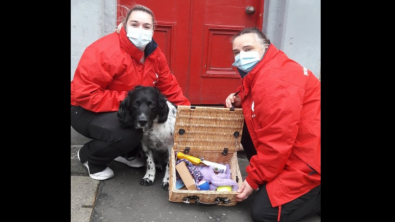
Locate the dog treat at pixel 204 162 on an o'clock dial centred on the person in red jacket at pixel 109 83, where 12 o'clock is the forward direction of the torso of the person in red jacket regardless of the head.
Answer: The dog treat is roughly at 11 o'clock from the person in red jacket.

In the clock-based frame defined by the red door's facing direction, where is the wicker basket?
The wicker basket is roughly at 12 o'clock from the red door.

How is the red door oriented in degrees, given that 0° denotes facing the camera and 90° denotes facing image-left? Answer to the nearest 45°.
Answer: approximately 0°
